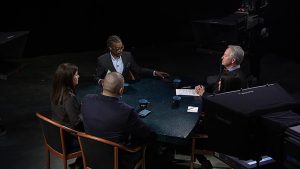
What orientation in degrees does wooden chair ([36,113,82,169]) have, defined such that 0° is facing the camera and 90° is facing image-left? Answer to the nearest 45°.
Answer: approximately 225°

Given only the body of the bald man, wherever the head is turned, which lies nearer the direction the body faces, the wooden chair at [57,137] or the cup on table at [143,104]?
the cup on table

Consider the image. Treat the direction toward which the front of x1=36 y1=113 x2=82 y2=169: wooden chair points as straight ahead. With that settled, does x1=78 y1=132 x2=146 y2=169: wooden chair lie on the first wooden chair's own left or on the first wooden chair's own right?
on the first wooden chair's own right

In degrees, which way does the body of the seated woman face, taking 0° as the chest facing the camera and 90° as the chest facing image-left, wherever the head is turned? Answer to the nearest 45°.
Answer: approximately 225°

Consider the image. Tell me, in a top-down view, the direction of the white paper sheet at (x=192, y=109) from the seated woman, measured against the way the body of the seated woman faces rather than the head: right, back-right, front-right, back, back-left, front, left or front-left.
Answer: front-right

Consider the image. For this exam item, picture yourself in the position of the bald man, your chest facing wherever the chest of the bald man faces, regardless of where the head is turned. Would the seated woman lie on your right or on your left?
on your left

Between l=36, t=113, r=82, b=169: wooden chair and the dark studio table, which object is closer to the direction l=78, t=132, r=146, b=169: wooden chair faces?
the dark studio table

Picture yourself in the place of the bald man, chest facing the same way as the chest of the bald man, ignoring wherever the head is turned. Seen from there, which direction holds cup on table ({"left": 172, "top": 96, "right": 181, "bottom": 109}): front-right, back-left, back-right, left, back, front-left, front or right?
front

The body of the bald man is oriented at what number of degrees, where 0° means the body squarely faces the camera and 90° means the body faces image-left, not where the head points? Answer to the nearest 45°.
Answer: approximately 225°

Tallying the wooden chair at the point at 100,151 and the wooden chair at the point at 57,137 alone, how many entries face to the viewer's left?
0

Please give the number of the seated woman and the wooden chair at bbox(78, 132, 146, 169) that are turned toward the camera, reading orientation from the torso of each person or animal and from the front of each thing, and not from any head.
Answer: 0

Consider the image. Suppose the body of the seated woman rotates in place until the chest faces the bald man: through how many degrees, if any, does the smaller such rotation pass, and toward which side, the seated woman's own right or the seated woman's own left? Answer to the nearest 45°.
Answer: approximately 90° to the seated woman's own right

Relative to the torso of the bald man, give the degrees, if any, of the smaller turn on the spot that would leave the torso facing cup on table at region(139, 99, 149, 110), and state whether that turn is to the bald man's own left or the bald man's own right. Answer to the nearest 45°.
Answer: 0° — they already face it

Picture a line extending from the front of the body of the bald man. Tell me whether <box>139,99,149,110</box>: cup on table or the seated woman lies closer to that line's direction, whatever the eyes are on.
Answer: the cup on table
